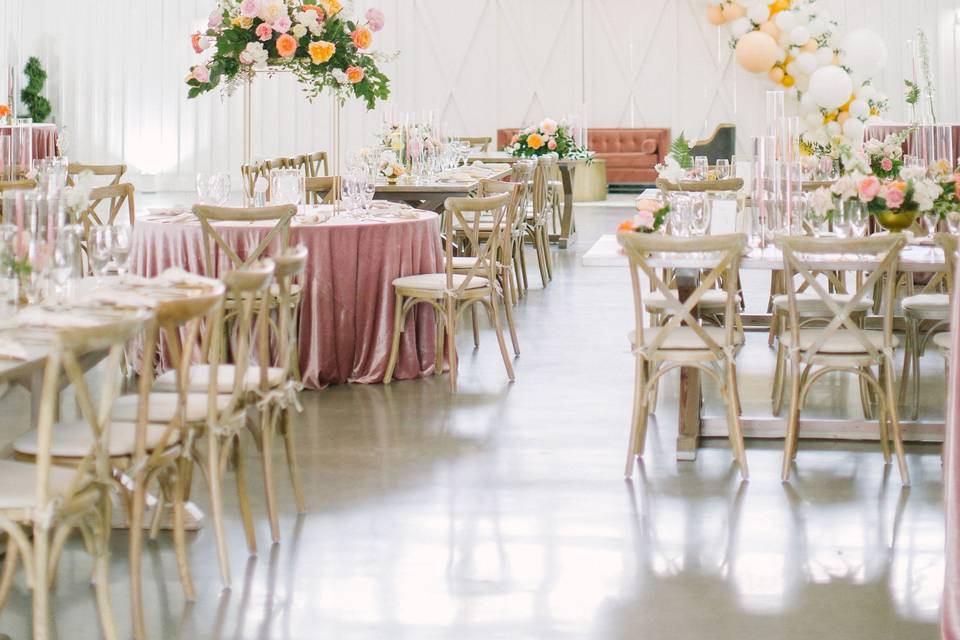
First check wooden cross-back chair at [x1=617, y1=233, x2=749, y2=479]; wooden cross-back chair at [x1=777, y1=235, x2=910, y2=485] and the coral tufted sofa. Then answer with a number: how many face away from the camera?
2

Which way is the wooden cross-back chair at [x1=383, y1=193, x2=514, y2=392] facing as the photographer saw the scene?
facing away from the viewer and to the left of the viewer

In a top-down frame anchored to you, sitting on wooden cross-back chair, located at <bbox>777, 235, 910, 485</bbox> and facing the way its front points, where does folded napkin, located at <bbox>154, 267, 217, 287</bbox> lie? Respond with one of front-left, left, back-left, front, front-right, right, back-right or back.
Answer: back-left

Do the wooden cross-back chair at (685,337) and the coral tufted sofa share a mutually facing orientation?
yes

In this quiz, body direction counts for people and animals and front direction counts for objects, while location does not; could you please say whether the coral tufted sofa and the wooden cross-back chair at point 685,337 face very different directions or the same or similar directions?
very different directions

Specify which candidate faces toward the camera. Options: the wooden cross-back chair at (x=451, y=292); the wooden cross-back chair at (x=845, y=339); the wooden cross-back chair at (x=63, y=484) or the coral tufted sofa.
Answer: the coral tufted sofa

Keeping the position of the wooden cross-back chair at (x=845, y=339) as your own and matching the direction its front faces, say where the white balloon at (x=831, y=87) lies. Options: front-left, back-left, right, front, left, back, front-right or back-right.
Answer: front

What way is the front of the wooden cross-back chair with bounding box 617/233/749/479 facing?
away from the camera

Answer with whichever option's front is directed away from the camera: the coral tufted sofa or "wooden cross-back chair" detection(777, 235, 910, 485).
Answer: the wooden cross-back chair

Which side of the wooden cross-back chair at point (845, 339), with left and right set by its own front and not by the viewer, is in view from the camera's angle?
back

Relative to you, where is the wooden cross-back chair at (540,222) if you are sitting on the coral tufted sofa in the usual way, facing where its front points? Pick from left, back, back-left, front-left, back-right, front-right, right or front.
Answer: front

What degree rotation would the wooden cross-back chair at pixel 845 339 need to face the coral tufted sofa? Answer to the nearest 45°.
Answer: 0° — it already faces it

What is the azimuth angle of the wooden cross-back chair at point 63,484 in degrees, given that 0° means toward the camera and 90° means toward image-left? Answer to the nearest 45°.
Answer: approximately 135°

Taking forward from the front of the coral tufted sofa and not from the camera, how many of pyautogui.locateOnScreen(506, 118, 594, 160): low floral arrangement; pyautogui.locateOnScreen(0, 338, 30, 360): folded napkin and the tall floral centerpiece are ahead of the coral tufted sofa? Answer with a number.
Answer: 3
